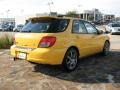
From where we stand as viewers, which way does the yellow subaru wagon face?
facing away from the viewer and to the right of the viewer
